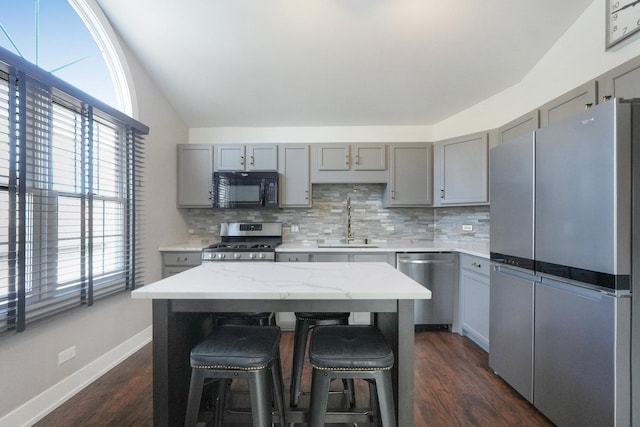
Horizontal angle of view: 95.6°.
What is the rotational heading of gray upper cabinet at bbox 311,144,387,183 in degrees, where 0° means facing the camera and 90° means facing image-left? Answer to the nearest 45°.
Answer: approximately 0°

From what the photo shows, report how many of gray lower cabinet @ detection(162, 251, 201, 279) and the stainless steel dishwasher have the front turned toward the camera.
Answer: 2

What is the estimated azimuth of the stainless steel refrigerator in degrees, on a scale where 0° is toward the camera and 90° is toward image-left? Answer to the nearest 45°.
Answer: approximately 45°

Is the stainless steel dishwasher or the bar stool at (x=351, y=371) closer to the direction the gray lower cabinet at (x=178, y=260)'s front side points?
the bar stool

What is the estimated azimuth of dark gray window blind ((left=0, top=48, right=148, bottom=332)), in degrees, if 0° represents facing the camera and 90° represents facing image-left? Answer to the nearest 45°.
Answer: approximately 315°
